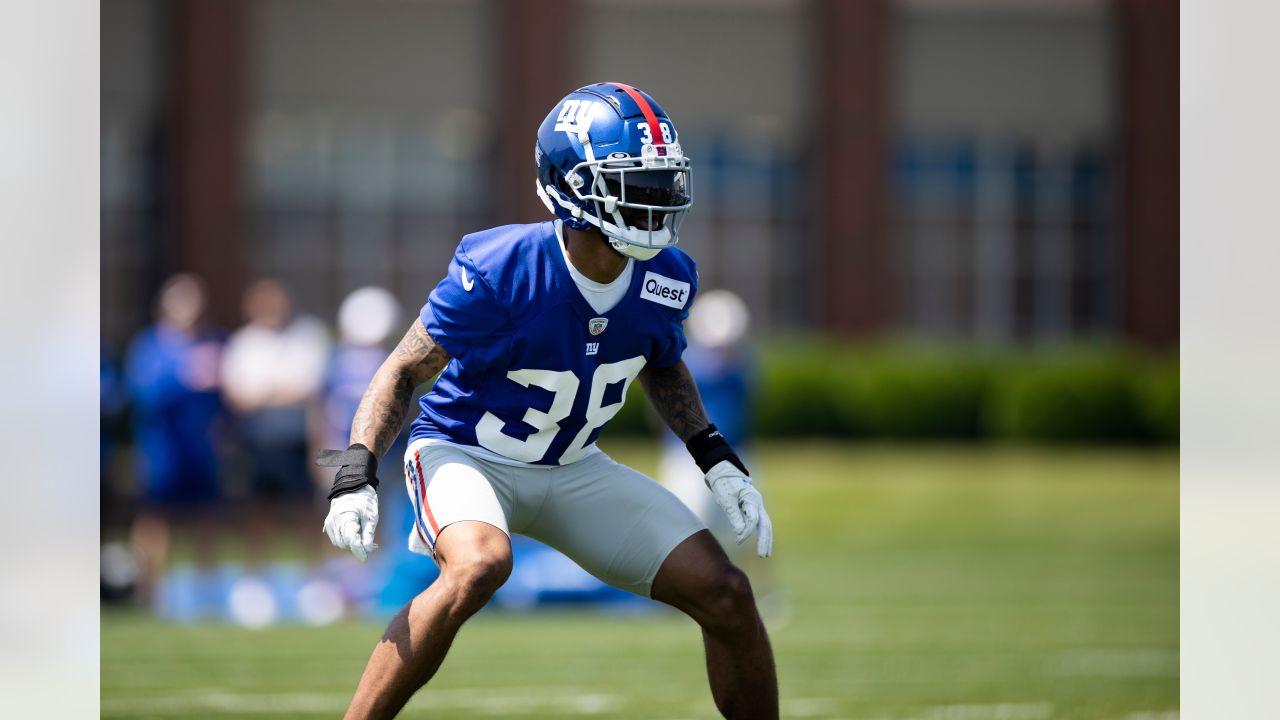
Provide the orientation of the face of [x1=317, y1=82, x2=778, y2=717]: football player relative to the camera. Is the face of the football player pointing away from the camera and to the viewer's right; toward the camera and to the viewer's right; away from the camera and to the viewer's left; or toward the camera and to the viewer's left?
toward the camera and to the viewer's right

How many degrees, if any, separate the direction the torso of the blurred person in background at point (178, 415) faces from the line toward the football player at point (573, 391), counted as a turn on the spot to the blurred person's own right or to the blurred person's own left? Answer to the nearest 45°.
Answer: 0° — they already face them

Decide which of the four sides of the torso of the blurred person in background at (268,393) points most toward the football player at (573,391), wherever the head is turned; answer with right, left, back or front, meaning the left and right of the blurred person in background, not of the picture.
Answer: front

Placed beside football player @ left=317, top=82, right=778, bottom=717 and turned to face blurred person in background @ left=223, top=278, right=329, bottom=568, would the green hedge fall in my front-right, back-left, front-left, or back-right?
front-right

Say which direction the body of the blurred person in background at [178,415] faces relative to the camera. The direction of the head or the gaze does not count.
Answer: toward the camera

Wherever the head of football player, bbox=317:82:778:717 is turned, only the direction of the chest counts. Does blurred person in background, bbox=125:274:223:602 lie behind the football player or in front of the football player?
behind

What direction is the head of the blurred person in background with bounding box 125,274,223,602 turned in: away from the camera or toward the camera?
toward the camera

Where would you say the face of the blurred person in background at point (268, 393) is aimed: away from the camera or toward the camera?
toward the camera

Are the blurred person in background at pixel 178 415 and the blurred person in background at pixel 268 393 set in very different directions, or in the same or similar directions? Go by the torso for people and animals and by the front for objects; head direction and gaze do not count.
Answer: same or similar directions

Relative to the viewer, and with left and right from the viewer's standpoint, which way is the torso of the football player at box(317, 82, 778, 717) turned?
facing the viewer and to the right of the viewer

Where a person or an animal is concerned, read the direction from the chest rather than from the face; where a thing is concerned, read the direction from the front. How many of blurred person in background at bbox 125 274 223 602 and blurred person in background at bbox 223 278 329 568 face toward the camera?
2

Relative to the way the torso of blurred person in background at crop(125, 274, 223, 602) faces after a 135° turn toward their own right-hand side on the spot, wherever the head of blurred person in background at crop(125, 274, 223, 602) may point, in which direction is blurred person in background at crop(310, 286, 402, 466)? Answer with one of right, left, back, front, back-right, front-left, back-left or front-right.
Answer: back

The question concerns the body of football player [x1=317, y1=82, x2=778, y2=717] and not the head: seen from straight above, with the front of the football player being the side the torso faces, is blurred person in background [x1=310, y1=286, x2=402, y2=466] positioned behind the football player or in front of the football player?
behind

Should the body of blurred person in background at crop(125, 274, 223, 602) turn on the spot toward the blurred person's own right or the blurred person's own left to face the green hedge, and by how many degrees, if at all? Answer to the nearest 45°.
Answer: approximately 135° to the blurred person's own left

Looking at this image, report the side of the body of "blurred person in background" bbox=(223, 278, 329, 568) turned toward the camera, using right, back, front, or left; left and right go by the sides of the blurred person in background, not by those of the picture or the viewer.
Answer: front
